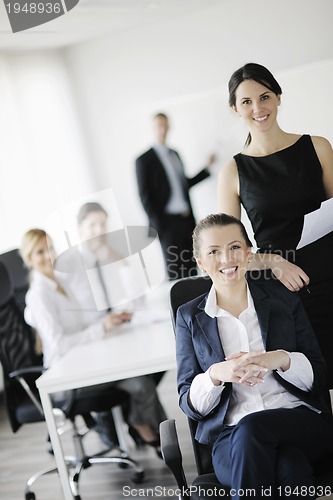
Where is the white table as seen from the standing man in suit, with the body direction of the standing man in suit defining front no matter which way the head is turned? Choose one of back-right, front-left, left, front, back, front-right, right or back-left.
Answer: front-right

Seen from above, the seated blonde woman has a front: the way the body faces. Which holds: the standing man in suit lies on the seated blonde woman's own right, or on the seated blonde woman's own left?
on the seated blonde woman's own left

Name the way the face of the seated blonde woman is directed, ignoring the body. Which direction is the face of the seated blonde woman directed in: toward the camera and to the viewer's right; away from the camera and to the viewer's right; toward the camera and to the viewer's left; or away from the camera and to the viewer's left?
toward the camera and to the viewer's right

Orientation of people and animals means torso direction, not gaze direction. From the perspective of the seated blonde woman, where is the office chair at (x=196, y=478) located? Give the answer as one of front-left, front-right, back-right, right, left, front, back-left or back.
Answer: right

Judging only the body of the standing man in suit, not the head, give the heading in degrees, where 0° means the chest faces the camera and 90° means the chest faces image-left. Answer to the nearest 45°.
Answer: approximately 315°

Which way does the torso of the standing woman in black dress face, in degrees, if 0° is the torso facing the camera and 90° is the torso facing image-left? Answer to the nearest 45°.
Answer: approximately 0°

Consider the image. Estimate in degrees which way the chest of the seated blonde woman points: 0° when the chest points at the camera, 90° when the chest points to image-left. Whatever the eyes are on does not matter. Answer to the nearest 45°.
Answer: approximately 270°

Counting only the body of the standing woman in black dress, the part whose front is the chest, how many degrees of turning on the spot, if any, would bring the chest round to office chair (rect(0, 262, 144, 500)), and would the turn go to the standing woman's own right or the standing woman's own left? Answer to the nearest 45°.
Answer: approximately 135° to the standing woman's own right

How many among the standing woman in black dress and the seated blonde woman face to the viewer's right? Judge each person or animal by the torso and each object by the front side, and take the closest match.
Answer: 1
